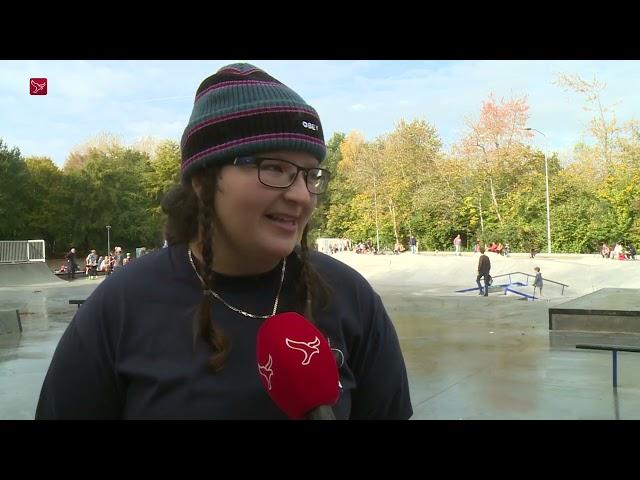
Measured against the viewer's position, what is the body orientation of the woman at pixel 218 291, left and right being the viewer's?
facing the viewer and to the right of the viewer

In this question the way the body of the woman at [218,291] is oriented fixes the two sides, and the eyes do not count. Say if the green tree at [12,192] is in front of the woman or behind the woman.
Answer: behind

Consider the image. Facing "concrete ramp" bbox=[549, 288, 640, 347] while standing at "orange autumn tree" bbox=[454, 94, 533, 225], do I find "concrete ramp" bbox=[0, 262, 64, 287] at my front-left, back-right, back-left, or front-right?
front-right

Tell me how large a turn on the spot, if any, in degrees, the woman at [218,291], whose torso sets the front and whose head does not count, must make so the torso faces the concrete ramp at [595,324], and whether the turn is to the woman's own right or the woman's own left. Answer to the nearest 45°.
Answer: approximately 90° to the woman's own left

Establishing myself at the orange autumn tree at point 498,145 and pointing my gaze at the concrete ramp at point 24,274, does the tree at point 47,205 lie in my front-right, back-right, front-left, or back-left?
front-right

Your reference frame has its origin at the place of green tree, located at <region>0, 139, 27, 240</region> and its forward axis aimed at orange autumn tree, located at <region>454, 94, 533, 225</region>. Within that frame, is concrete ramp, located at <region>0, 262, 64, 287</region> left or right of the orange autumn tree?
right

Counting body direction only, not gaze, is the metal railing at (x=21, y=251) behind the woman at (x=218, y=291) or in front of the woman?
behind

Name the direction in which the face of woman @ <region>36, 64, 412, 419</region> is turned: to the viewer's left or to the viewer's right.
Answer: to the viewer's right

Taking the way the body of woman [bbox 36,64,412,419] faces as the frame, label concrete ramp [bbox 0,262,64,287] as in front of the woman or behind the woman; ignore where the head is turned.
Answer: behind
